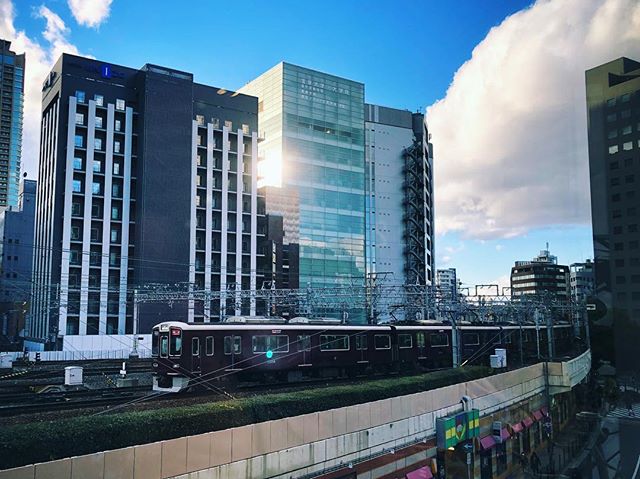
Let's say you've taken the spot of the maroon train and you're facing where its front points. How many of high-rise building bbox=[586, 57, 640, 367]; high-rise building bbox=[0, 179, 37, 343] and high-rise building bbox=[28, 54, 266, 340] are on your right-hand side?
2

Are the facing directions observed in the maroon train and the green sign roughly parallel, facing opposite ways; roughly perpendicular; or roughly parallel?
roughly perpendicular

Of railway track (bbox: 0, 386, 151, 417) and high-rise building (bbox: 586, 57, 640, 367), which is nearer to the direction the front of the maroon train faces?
the railway track

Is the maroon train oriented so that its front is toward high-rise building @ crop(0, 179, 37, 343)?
no

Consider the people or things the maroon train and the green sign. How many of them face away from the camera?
0

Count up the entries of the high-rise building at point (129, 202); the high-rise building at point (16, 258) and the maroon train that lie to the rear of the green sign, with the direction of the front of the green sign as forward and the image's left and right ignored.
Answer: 3

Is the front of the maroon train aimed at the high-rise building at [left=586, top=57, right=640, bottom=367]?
no

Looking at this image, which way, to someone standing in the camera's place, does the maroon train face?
facing the viewer and to the left of the viewer

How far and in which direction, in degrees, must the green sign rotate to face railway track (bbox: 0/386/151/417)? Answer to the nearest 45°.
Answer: approximately 135° to its right

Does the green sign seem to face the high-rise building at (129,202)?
no

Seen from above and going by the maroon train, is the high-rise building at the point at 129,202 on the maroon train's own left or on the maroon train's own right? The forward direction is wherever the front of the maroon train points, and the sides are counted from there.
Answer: on the maroon train's own right

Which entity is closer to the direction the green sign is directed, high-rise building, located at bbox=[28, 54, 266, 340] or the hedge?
the hedge

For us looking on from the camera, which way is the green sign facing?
facing the viewer and to the right of the viewer

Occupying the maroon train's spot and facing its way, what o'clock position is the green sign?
The green sign is roughly at 9 o'clock from the maroon train.
